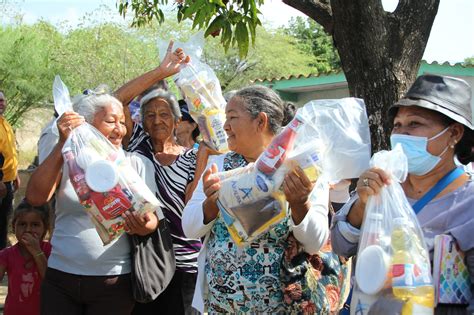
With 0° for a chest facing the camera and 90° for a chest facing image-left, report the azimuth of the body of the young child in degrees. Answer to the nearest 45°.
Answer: approximately 0°

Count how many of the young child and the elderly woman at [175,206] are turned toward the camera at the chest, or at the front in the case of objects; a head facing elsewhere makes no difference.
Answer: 2

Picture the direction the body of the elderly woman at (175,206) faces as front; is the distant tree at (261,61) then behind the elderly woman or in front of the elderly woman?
behind

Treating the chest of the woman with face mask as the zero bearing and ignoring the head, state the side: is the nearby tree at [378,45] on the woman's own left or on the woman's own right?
on the woman's own right

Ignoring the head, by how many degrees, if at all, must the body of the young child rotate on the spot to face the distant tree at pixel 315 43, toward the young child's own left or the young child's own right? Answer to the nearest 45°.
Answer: approximately 135° to the young child's own left

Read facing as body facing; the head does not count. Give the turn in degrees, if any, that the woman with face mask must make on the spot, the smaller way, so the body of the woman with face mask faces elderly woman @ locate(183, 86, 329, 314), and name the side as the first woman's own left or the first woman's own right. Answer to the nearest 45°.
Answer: approximately 45° to the first woman's own right

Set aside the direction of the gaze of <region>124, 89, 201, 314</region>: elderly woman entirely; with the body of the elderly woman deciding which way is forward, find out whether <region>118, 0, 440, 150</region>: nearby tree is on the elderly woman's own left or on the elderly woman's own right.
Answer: on the elderly woman's own left

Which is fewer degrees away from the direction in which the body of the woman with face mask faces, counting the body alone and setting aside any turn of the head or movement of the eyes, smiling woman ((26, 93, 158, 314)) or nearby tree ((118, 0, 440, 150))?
the smiling woman
